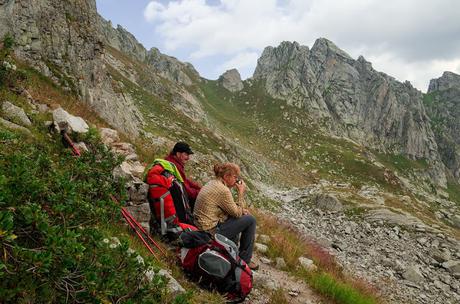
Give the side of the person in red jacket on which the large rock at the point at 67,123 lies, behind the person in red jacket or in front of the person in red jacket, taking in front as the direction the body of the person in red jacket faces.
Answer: behind

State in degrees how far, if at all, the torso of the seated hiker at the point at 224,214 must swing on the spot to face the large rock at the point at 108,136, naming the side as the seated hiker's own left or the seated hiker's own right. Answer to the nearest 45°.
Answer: approximately 135° to the seated hiker's own left

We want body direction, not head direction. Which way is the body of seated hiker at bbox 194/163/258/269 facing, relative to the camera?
to the viewer's right

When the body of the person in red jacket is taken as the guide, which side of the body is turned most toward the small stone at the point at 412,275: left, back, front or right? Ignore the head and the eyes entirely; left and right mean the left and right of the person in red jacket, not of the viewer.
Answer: front

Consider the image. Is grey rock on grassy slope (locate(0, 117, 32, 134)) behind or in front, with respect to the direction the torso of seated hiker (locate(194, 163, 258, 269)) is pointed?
behind

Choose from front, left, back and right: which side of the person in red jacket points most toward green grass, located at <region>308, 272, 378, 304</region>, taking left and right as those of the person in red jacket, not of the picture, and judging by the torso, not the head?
front

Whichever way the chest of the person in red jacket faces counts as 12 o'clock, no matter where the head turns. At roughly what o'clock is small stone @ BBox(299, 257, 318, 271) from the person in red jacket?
The small stone is roughly at 12 o'clock from the person in red jacket.

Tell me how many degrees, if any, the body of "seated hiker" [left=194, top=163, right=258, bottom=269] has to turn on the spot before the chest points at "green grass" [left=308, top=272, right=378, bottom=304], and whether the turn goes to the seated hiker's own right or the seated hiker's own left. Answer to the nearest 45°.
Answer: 0° — they already face it

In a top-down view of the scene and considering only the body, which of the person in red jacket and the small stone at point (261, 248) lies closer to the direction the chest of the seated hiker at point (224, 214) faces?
the small stone

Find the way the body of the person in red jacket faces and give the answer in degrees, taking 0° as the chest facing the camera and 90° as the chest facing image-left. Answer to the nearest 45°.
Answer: approximately 270°

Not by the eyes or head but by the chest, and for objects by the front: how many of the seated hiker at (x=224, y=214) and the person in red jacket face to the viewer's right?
2
